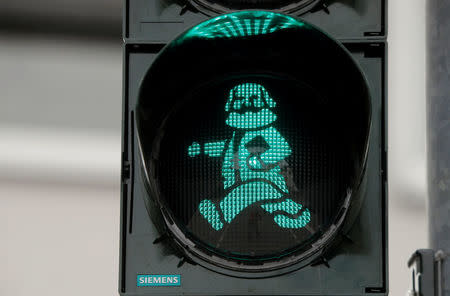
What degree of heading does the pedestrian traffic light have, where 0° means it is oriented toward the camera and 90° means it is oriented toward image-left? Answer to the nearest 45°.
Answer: approximately 0°
